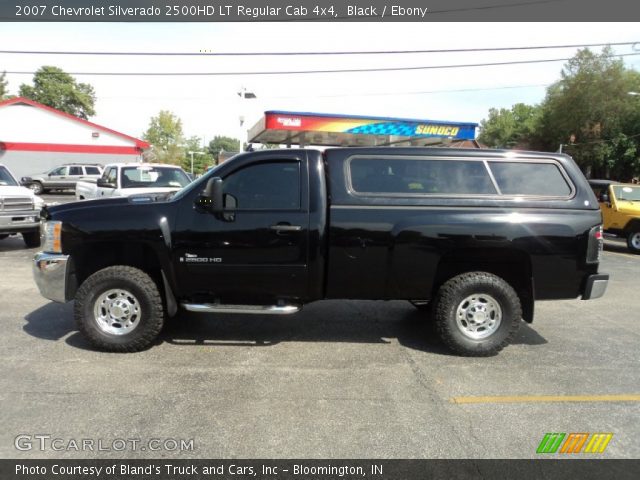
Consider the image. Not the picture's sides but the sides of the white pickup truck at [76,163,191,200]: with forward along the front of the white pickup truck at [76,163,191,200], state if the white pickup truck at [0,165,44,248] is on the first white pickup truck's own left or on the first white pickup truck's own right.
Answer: on the first white pickup truck's own right

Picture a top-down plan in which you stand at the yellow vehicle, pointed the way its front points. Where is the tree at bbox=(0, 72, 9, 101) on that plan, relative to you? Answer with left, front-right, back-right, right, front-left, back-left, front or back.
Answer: back-right

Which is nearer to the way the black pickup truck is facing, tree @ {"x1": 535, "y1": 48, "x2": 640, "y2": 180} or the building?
the building

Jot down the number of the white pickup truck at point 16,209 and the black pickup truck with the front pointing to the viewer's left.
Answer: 1

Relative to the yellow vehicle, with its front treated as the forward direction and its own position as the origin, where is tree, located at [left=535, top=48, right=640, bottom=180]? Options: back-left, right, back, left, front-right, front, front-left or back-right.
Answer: back-left

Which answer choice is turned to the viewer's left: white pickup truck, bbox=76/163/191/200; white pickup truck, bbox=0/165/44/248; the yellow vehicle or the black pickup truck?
the black pickup truck

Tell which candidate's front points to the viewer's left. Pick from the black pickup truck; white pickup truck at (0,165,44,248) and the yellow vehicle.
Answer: the black pickup truck

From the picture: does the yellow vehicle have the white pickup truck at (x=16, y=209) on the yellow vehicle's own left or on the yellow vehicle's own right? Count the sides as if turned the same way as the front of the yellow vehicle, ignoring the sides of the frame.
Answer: on the yellow vehicle's own right

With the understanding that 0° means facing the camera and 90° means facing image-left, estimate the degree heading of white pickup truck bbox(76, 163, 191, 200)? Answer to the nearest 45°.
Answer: approximately 315°

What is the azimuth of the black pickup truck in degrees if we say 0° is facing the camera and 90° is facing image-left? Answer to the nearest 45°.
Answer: approximately 90°

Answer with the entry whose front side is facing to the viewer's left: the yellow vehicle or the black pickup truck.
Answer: the black pickup truck

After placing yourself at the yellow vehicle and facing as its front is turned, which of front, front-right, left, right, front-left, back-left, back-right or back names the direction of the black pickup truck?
front-right

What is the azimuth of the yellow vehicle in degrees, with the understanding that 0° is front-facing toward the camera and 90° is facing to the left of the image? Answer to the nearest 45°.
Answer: approximately 315°

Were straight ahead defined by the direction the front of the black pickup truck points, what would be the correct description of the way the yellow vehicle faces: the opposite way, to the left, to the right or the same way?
to the left

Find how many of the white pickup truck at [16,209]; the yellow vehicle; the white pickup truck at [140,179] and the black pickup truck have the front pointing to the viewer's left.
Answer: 1
